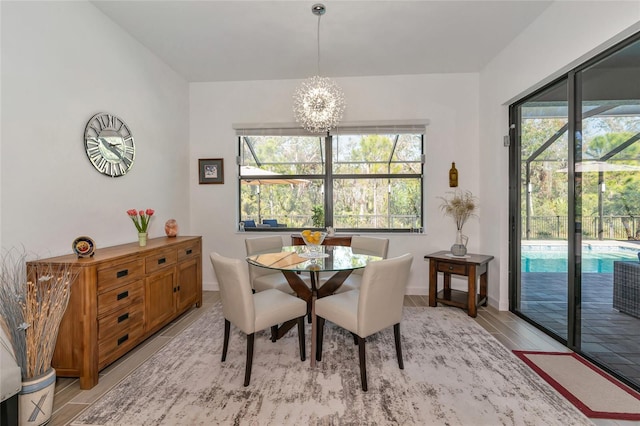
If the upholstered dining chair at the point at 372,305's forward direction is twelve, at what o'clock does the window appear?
The window is roughly at 1 o'clock from the upholstered dining chair.

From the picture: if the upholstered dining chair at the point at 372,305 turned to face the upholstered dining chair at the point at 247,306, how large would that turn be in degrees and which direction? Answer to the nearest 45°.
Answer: approximately 45° to its left

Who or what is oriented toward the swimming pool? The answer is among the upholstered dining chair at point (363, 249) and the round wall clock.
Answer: the round wall clock

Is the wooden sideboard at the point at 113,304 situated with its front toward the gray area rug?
yes

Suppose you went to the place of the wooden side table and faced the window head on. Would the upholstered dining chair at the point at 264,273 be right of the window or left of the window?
left

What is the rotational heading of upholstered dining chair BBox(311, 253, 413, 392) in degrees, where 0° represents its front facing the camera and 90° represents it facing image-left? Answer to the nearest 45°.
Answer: approximately 135°

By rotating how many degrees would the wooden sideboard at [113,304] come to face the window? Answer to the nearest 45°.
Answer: approximately 45° to its left

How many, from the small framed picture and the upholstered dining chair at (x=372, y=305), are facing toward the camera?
1

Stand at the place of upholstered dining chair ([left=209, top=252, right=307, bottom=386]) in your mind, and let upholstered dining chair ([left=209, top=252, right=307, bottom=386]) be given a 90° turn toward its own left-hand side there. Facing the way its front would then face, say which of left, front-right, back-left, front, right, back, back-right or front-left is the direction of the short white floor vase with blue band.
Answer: front-left

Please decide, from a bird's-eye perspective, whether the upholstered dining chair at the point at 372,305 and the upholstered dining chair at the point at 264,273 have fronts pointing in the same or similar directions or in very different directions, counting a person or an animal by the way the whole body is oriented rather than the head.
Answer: very different directions

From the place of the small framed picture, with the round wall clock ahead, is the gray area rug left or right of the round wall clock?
left

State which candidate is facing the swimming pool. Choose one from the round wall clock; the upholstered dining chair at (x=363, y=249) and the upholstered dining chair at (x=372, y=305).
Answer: the round wall clock
